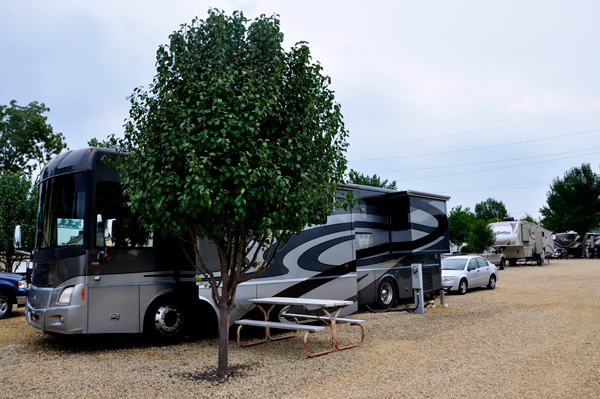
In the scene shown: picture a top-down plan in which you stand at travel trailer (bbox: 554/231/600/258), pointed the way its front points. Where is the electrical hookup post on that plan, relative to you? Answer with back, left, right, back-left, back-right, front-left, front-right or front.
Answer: front-left

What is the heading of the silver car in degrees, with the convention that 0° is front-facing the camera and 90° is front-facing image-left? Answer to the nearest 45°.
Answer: approximately 45°

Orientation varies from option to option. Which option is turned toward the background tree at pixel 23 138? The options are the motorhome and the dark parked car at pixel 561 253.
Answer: the dark parked car

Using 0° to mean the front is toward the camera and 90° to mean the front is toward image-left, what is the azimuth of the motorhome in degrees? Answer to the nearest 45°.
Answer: approximately 45°

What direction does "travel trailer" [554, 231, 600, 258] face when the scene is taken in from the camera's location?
facing the viewer and to the left of the viewer

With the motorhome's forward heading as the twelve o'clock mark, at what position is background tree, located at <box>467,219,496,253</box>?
The background tree is roughly at 6 o'clock from the motorhome.

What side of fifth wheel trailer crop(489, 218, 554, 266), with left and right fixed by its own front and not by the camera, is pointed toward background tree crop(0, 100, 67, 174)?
front

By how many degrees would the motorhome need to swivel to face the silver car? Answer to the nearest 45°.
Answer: approximately 180°

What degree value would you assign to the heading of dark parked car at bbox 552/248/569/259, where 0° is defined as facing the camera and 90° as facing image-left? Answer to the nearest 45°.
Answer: approximately 45°

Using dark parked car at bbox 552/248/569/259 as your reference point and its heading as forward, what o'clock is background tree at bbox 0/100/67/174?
The background tree is roughly at 12 o'clock from the dark parked car.
